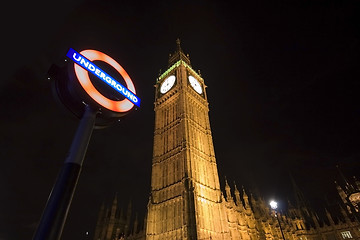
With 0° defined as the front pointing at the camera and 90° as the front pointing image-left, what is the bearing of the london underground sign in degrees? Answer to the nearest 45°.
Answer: approximately 315°

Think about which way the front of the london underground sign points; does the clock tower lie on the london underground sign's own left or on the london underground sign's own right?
on the london underground sign's own left
